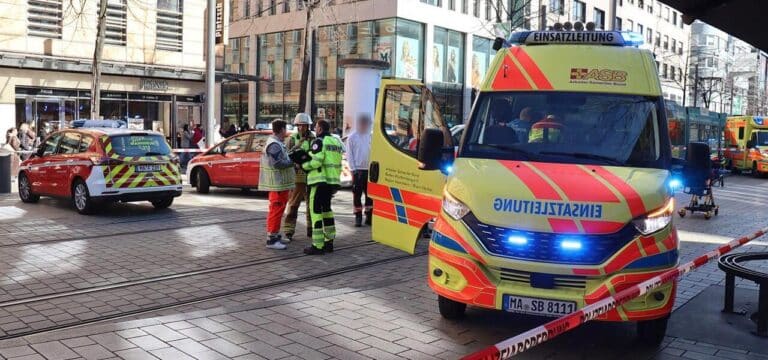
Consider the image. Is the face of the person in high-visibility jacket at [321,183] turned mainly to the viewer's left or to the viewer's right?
to the viewer's left

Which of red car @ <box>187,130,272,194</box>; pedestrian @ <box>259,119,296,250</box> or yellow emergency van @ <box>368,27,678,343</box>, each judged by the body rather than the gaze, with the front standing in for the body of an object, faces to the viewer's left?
the red car

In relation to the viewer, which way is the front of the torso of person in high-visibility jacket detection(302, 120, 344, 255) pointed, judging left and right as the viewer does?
facing away from the viewer and to the left of the viewer

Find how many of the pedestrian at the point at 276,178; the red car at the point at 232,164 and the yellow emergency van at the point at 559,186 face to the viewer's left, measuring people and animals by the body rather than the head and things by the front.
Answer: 1

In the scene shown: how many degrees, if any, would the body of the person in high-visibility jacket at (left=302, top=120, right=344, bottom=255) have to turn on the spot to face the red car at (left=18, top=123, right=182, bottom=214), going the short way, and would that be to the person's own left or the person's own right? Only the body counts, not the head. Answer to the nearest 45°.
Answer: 0° — they already face it

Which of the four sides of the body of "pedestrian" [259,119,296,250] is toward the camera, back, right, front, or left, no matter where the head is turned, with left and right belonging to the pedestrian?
right

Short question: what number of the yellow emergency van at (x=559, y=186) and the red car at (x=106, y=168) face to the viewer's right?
0

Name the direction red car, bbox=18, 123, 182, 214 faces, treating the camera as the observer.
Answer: facing away from the viewer and to the left of the viewer

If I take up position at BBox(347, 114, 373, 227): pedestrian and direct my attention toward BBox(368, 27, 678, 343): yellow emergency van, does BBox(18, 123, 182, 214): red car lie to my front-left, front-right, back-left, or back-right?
back-right

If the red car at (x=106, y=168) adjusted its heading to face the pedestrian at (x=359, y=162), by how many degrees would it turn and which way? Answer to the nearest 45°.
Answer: approximately 180°

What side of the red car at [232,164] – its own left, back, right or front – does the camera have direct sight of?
left

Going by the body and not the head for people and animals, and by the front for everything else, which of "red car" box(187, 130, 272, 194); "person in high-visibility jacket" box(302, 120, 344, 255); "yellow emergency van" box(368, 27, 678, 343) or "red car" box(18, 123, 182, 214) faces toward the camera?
the yellow emergency van

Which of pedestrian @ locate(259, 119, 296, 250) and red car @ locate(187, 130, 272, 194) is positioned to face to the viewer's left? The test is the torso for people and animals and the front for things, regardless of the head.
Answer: the red car
